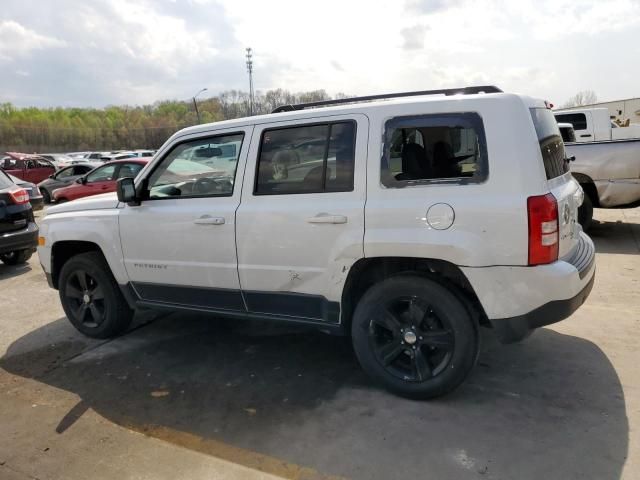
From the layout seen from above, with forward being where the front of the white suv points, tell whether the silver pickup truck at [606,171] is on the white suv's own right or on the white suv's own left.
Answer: on the white suv's own right

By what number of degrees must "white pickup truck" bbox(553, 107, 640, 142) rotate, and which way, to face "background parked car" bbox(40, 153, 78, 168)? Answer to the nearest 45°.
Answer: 0° — it already faces it

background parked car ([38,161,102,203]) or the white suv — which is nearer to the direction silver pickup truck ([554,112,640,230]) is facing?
the background parked car

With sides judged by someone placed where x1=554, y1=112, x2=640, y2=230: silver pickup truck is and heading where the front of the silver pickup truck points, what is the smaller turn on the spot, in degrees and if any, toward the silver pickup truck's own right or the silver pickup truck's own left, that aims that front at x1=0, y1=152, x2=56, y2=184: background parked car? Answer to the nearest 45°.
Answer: approximately 45° to the silver pickup truck's own left

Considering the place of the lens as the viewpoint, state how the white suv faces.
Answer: facing away from the viewer and to the left of the viewer

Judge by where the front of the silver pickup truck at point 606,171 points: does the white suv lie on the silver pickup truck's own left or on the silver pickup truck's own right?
on the silver pickup truck's own left

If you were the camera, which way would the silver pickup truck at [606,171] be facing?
facing away from the viewer and to the left of the viewer

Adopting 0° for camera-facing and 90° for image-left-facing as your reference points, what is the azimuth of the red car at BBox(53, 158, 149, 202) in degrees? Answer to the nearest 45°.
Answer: approximately 90°

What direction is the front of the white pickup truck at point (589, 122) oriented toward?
to the viewer's left
